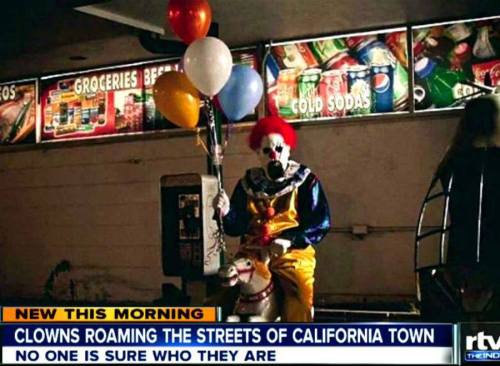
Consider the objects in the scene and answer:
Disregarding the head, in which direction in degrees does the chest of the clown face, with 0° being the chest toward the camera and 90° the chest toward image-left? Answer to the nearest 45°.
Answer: approximately 0°

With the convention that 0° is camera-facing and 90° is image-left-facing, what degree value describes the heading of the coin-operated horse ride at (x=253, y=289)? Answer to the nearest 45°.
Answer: approximately 45°

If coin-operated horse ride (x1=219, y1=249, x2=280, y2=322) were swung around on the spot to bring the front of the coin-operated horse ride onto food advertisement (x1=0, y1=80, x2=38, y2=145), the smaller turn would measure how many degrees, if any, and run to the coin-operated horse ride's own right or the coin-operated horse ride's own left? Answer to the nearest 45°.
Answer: approximately 90° to the coin-operated horse ride's own right

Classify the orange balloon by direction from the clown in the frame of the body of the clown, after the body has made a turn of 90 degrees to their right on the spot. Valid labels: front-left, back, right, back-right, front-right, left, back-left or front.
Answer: front-right

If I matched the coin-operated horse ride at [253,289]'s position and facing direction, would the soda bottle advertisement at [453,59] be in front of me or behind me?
behind

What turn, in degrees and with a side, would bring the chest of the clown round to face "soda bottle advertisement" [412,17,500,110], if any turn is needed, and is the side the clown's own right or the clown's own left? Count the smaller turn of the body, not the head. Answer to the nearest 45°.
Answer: approximately 135° to the clown's own left
